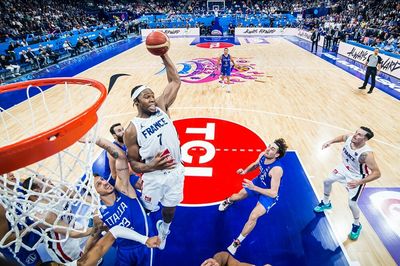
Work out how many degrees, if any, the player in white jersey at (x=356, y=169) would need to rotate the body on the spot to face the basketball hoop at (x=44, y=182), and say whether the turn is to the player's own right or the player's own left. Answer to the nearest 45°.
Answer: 0° — they already face it

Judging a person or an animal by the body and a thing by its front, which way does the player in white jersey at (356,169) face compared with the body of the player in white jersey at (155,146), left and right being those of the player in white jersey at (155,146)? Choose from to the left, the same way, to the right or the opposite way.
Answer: to the right

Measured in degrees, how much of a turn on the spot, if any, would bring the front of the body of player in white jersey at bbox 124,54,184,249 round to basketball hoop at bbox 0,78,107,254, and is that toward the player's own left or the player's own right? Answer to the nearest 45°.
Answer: approximately 45° to the player's own right

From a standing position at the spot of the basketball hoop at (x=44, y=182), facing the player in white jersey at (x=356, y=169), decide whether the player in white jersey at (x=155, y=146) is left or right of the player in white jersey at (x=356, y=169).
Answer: left

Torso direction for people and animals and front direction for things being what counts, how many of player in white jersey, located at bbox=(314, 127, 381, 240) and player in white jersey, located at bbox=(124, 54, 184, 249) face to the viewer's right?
0

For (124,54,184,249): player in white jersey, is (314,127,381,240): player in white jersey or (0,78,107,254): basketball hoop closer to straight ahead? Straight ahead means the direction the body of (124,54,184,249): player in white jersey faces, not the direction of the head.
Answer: the basketball hoop

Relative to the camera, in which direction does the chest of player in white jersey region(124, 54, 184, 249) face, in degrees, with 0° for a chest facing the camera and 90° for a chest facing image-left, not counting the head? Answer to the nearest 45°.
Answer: approximately 0°

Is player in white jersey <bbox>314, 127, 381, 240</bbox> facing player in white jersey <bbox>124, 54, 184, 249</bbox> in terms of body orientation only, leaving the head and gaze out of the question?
yes

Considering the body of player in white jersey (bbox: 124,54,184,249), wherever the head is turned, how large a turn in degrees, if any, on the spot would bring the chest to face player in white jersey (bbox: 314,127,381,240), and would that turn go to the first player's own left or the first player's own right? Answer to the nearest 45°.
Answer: approximately 90° to the first player's own left
